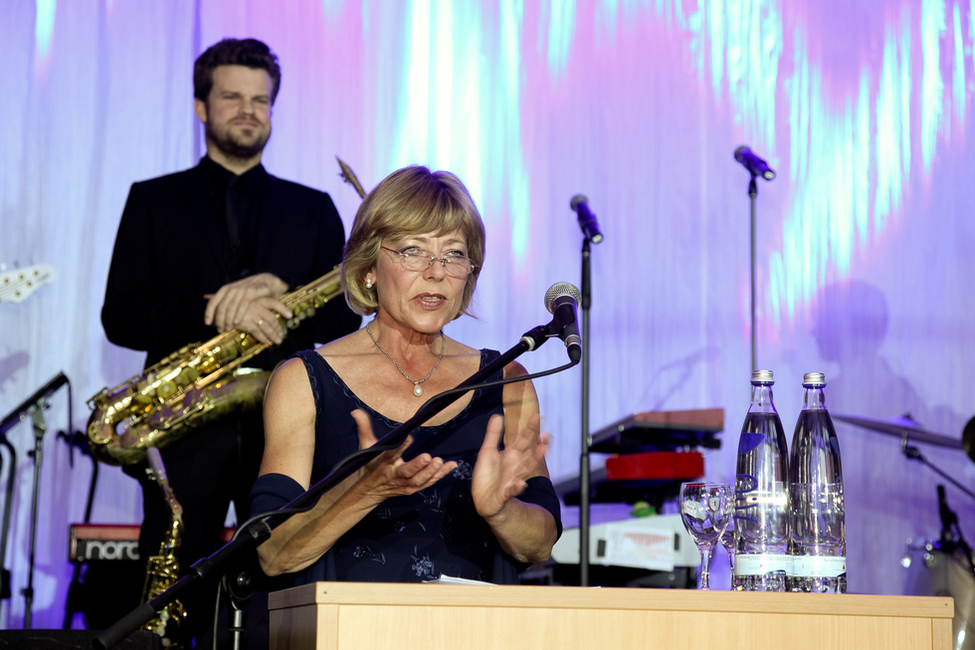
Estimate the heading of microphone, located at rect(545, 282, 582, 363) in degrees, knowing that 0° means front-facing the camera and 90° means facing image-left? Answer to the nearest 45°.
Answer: approximately 135°

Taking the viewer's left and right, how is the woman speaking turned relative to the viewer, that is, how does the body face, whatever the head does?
facing the viewer and to the right of the viewer

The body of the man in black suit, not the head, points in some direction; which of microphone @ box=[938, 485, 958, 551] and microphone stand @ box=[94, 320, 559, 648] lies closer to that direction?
the microphone stand

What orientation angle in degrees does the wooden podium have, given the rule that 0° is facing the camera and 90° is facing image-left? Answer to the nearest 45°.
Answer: approximately 0°

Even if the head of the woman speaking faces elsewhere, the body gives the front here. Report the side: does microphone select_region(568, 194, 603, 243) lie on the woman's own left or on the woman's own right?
on the woman's own left

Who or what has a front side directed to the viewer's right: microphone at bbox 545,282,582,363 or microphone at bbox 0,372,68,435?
microphone at bbox 0,372,68,435
